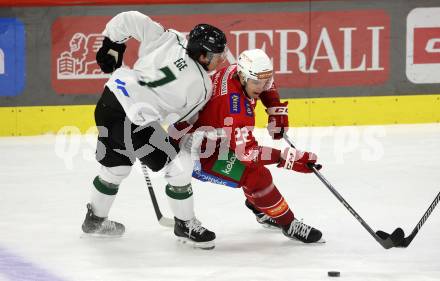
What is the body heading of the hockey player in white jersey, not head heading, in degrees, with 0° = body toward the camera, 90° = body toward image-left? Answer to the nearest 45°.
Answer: approximately 270°

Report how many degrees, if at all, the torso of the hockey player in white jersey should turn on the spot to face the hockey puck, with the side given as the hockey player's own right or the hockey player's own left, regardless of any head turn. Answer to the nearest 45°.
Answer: approximately 45° to the hockey player's own right

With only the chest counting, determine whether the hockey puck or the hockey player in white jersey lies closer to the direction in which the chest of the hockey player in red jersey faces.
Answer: the hockey puck

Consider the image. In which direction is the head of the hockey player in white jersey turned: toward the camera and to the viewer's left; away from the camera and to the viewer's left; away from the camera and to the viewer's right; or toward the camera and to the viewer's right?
away from the camera and to the viewer's right

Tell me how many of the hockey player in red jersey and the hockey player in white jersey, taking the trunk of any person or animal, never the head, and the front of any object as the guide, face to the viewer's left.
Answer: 0

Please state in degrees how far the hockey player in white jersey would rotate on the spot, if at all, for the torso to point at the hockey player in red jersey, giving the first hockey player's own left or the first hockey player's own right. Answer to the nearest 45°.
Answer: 0° — they already face them
